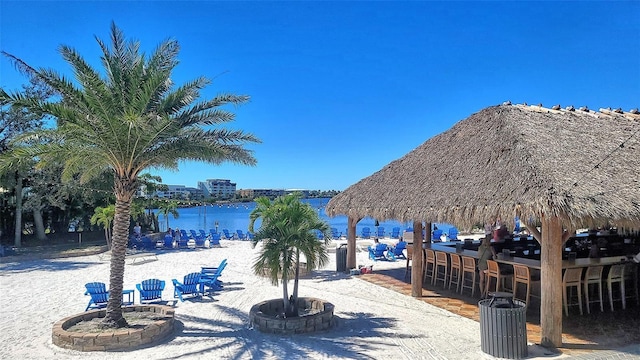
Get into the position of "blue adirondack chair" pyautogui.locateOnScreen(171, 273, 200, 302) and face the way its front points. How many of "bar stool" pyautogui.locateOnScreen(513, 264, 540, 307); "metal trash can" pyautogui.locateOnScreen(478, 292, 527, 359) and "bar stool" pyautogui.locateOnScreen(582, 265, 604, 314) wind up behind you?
3

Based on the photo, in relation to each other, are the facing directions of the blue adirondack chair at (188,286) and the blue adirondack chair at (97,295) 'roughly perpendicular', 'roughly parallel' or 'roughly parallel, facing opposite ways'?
roughly perpendicular

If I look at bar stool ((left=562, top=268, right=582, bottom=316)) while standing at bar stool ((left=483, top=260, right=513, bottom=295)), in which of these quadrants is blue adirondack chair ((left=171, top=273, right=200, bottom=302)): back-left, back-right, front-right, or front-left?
back-right

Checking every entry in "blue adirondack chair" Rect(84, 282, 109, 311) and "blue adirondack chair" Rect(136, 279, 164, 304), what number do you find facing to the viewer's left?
0
